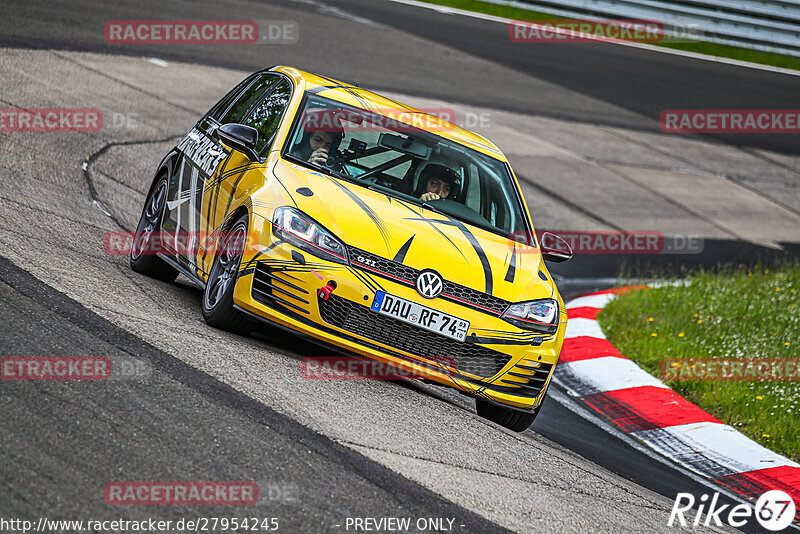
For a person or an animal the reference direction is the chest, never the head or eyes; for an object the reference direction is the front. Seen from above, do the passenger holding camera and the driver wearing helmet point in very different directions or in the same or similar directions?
same or similar directions

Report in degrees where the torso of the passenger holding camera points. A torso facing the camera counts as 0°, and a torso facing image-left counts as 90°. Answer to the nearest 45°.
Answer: approximately 0°

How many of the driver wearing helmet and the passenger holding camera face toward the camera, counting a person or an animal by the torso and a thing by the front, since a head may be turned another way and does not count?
2

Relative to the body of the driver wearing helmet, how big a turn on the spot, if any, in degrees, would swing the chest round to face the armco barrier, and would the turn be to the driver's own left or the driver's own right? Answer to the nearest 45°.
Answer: approximately 180°

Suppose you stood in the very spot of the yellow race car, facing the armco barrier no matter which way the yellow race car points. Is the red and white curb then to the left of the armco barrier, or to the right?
right

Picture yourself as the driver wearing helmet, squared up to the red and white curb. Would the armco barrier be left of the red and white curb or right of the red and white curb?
left

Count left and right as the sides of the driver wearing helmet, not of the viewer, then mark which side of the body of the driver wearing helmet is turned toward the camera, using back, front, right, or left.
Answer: front
